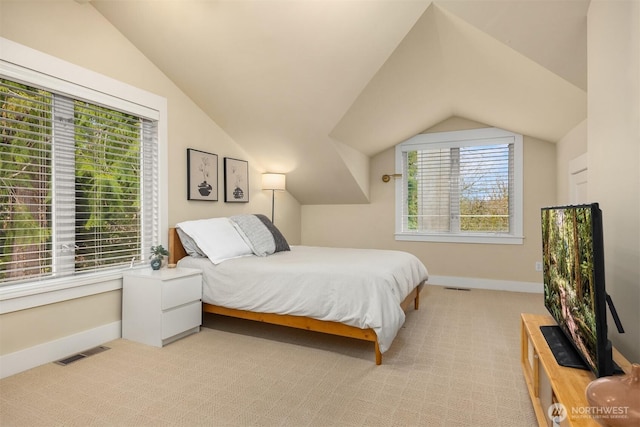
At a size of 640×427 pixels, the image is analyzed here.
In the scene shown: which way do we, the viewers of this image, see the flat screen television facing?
facing to the left of the viewer

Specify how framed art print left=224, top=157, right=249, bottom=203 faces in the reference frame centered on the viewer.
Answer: facing the viewer and to the right of the viewer

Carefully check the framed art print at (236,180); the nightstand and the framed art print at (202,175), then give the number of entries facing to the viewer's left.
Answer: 0

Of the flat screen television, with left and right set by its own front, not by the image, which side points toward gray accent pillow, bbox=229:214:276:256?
front

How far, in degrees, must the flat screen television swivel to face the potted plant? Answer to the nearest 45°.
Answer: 0° — it already faces it

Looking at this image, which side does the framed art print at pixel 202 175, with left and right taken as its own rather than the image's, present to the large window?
right

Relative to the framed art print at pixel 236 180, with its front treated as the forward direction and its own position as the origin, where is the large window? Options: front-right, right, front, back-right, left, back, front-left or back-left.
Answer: right

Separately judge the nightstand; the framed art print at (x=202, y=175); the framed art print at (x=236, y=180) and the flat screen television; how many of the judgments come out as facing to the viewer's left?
1

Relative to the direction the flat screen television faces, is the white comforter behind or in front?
in front
